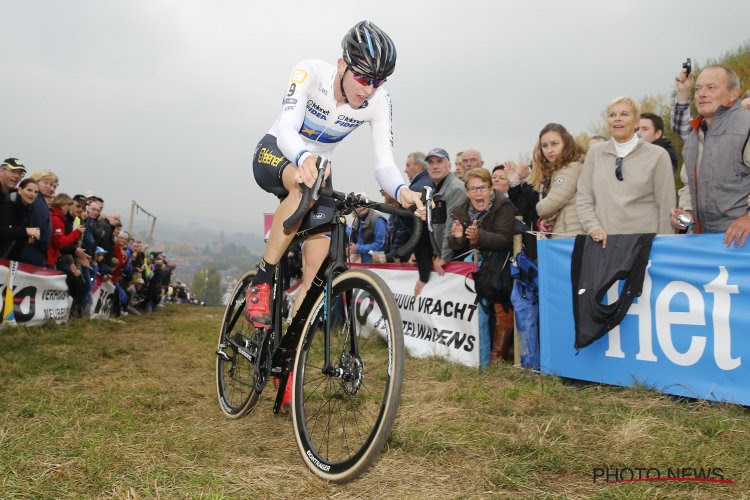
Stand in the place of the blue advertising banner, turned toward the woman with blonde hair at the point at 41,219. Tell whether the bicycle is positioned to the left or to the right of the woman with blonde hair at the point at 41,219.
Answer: left

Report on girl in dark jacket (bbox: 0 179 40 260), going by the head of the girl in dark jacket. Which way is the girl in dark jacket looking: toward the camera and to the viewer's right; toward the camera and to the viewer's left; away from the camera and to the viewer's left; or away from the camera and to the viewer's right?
toward the camera and to the viewer's right

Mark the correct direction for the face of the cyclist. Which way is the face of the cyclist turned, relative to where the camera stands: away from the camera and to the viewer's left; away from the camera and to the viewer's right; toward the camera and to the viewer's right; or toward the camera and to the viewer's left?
toward the camera and to the viewer's right

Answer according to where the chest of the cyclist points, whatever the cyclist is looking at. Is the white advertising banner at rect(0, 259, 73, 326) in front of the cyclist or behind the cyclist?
behind

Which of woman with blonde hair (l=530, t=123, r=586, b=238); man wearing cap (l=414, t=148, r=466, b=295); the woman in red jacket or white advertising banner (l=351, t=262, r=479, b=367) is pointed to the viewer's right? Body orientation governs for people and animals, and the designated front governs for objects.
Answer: the woman in red jacket

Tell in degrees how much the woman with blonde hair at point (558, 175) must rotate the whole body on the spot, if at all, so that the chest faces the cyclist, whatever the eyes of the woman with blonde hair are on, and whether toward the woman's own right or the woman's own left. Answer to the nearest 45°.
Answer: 0° — they already face them

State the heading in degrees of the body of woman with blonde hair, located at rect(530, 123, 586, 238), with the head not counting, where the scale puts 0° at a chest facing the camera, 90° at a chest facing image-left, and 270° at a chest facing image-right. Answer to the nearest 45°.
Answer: approximately 45°

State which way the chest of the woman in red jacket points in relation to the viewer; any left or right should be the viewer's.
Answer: facing to the right of the viewer
